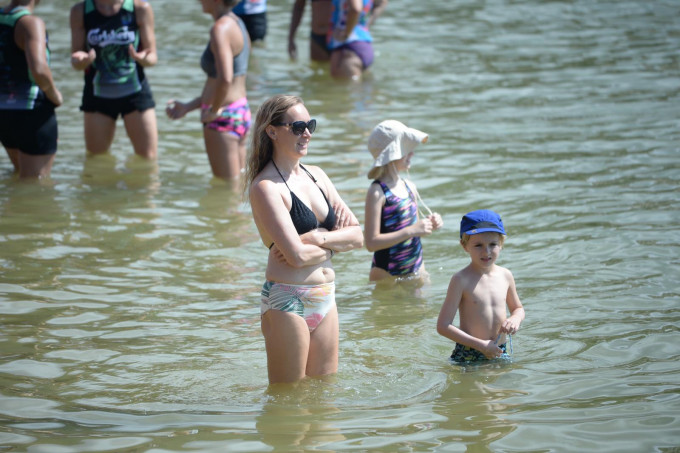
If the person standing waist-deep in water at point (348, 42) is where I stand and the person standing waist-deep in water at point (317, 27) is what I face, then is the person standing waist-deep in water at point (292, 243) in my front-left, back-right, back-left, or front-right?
back-left

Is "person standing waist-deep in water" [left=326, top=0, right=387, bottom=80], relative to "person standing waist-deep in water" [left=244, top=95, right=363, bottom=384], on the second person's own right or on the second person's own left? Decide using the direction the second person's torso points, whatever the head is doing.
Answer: on the second person's own left

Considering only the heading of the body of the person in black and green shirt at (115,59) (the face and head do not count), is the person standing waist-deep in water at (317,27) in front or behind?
behind

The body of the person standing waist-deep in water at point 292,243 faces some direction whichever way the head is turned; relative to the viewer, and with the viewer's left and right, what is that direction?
facing the viewer and to the right of the viewer

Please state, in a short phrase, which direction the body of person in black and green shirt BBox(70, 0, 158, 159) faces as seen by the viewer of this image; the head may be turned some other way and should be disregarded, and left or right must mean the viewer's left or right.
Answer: facing the viewer

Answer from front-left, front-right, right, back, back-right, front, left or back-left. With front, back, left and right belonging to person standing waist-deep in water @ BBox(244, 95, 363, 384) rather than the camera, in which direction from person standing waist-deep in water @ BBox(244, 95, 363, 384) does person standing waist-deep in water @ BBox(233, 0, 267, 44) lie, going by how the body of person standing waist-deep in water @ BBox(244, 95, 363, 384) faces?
back-left

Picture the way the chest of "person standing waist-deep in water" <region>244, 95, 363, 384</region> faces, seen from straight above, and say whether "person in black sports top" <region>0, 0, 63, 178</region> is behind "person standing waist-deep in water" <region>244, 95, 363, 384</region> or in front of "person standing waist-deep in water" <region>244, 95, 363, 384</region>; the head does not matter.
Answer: behind

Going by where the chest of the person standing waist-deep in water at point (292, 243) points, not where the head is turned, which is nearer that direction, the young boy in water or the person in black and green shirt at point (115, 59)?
the young boy in water

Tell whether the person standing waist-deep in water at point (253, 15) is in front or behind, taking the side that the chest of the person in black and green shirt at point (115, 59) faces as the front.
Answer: behind
